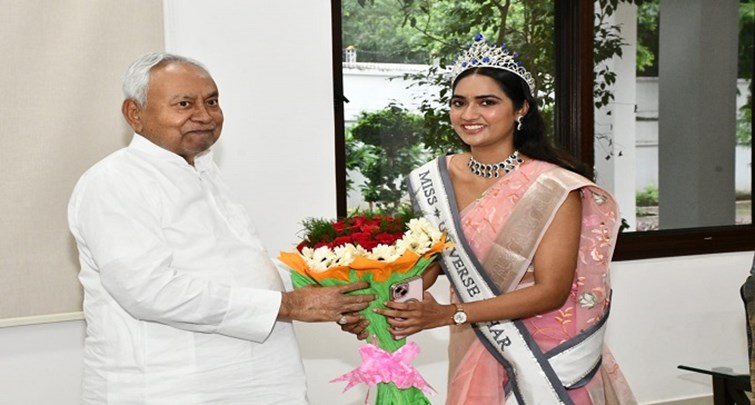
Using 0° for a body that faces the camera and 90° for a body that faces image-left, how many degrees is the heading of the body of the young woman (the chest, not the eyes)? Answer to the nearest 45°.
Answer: approximately 45°

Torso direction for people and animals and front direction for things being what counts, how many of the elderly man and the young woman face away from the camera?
0

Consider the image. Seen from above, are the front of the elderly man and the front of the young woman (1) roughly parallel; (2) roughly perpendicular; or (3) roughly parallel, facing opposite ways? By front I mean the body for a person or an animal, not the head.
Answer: roughly perpendicular

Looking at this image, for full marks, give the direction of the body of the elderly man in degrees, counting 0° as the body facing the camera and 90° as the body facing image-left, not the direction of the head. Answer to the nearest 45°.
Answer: approximately 315°

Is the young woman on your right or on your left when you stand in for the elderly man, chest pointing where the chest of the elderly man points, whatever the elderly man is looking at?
on your left

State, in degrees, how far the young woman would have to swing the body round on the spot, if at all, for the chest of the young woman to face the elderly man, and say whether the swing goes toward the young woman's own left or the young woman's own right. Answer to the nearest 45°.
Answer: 0° — they already face them
